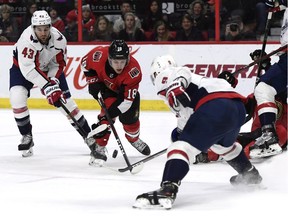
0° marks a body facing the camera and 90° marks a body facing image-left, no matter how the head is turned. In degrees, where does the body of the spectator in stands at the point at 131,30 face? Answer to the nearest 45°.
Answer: approximately 0°

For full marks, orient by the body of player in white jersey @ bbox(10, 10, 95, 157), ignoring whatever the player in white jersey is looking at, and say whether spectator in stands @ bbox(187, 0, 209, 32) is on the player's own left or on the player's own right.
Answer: on the player's own left

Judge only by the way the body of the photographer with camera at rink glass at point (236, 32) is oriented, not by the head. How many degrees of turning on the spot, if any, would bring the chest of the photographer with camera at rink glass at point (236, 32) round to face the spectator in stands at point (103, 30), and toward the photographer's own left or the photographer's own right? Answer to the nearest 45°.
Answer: approximately 90° to the photographer's own right

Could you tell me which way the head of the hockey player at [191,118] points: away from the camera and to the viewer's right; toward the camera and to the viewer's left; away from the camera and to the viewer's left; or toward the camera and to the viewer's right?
away from the camera and to the viewer's left

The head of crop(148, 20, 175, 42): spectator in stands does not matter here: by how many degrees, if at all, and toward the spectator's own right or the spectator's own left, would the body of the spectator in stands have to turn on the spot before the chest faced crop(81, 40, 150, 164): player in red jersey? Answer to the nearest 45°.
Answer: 0° — they already face them

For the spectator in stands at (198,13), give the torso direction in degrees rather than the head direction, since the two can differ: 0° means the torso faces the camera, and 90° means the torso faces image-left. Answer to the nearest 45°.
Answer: approximately 0°

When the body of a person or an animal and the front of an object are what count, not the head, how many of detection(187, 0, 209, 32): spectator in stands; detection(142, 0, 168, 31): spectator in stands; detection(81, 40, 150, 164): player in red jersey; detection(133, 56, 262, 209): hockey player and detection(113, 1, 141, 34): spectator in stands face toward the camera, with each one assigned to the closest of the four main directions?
4
